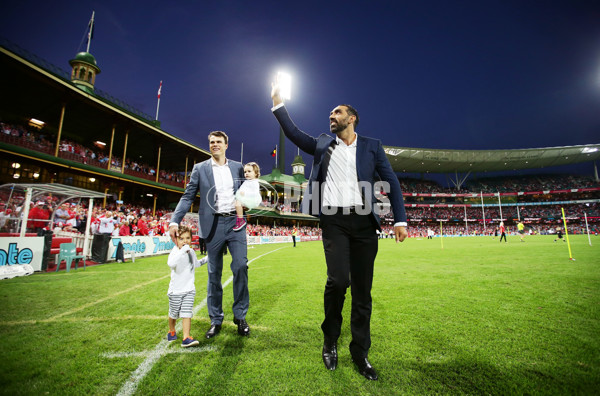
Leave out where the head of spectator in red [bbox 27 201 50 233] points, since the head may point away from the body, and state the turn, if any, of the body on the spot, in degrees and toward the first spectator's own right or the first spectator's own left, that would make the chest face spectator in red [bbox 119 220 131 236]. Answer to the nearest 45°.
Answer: approximately 90° to the first spectator's own left

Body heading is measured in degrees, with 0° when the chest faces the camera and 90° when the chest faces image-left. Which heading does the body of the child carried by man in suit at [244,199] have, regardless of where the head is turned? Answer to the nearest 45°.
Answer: approximately 45°

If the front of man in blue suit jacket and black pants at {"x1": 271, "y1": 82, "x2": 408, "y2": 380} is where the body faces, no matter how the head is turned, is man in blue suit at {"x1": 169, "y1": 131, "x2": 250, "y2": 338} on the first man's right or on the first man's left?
on the first man's right

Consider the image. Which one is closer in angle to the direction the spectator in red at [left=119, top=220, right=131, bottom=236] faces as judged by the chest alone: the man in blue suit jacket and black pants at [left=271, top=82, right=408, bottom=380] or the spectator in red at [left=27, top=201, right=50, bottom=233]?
the man in blue suit jacket and black pants

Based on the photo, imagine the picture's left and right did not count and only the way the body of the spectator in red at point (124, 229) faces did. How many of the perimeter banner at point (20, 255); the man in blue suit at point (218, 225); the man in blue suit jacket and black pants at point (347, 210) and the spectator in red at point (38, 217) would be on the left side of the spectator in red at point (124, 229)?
0

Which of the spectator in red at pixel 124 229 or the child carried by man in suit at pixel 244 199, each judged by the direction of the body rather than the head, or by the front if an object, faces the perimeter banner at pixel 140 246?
the spectator in red

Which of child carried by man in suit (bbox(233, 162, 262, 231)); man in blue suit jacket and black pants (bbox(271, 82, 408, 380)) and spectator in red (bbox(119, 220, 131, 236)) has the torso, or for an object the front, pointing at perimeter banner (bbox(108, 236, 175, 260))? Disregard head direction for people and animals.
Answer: the spectator in red

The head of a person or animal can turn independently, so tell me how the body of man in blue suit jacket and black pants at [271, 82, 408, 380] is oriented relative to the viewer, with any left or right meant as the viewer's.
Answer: facing the viewer

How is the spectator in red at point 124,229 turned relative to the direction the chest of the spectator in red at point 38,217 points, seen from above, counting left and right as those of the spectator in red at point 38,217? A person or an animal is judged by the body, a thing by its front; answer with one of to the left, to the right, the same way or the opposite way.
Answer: the same way

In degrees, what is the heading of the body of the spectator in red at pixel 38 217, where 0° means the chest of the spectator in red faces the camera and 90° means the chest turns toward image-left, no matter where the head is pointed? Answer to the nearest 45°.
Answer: approximately 315°

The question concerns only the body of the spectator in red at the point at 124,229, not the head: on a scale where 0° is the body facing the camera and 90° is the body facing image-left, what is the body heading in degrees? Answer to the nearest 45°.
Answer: approximately 315°

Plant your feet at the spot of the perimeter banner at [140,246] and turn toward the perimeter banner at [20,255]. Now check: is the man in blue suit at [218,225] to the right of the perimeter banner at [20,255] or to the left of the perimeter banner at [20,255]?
left

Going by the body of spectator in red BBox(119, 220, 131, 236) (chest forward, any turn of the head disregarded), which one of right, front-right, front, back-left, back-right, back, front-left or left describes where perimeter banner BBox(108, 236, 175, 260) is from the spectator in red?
front

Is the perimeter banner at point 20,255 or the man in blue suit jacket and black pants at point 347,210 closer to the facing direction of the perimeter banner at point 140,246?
the man in blue suit jacket and black pants

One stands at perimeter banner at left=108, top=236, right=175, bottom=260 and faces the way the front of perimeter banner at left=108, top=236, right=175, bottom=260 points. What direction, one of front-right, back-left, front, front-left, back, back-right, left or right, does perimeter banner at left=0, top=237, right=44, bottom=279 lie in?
right

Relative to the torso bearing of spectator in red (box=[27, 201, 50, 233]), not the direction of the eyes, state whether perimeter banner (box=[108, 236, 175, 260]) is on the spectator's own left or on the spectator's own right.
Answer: on the spectator's own left

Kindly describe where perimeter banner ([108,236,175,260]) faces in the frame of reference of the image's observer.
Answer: facing the viewer and to the right of the viewer

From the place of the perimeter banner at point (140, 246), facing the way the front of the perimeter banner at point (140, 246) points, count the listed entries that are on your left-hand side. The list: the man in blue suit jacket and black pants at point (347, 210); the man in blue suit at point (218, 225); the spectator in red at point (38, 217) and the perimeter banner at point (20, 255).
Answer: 0

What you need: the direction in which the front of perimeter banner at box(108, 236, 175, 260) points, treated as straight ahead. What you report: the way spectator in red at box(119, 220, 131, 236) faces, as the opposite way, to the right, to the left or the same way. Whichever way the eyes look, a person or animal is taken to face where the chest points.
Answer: the same way

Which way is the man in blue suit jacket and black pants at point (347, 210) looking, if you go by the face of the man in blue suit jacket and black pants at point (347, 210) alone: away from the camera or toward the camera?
toward the camera

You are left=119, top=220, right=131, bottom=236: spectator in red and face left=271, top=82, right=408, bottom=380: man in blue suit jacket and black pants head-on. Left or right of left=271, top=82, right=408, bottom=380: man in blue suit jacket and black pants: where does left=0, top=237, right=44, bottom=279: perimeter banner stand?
right
